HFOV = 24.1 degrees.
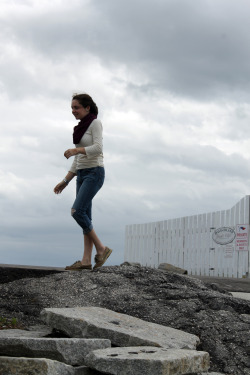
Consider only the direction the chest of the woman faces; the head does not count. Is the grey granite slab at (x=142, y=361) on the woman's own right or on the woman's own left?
on the woman's own left

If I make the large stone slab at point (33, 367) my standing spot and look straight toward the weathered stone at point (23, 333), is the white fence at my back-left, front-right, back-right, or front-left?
front-right

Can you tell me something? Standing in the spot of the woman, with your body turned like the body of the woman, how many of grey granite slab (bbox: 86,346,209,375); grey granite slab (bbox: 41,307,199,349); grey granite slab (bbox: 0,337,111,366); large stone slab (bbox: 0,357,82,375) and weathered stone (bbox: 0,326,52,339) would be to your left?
5

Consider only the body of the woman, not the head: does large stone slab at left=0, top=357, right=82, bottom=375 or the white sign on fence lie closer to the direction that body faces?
the large stone slab

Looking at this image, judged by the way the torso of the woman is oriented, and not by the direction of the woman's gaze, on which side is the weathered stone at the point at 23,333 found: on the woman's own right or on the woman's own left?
on the woman's own left

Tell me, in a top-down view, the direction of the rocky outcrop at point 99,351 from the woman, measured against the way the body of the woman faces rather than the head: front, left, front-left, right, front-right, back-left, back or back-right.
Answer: left

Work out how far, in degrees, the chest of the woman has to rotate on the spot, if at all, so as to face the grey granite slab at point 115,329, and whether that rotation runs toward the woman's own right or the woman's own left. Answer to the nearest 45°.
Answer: approximately 90° to the woman's own left

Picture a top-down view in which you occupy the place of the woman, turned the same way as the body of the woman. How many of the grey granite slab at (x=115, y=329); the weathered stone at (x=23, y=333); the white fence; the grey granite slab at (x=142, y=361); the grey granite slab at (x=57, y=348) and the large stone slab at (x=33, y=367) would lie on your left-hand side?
5

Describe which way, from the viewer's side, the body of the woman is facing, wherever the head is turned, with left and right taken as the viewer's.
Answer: facing to the left of the viewer

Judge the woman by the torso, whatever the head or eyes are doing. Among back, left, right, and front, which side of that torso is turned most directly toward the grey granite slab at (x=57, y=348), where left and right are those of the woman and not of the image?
left

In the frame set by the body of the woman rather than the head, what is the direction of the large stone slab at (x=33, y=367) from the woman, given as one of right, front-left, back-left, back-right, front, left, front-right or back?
left

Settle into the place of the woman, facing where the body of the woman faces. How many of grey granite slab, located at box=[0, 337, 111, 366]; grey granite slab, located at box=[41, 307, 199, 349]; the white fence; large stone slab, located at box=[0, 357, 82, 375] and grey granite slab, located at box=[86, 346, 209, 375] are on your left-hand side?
4
